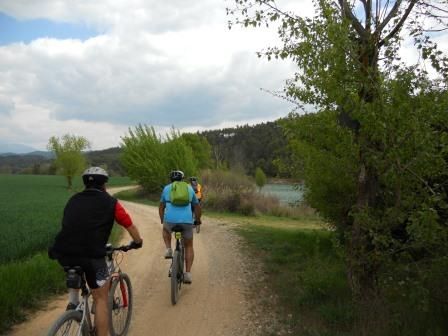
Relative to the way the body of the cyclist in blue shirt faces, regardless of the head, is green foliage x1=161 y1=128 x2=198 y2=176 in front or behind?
in front

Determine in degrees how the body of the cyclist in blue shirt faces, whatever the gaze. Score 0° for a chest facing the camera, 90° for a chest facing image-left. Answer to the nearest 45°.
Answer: approximately 180°

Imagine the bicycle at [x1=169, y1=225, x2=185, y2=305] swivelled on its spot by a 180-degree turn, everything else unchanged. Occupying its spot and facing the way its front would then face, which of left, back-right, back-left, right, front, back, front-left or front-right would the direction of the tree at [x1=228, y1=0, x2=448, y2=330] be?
front-left

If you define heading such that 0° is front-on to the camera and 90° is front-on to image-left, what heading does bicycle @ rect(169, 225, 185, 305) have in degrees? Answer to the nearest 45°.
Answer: approximately 180°

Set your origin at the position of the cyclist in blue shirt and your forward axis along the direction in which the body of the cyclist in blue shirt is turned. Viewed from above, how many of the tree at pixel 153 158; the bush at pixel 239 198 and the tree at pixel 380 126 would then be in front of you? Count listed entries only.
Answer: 2

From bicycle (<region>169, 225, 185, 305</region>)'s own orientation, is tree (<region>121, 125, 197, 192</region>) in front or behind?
in front

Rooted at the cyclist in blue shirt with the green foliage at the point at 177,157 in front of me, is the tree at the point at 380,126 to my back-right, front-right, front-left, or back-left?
back-right
